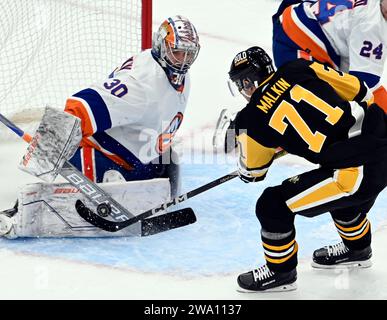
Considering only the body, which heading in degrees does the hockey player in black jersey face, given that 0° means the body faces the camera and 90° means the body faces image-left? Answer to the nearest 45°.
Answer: approximately 90°

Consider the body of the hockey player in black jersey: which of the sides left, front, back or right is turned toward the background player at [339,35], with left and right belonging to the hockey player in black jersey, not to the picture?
right
